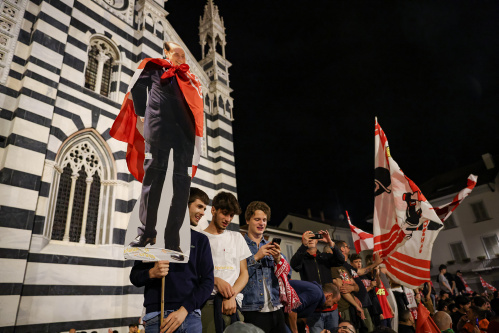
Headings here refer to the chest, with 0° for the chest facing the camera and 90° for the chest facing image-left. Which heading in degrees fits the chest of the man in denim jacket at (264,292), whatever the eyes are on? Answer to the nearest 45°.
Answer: approximately 315°

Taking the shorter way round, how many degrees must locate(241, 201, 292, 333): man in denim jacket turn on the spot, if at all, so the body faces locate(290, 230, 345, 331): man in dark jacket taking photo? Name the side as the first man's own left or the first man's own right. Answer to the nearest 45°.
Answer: approximately 90° to the first man's own left

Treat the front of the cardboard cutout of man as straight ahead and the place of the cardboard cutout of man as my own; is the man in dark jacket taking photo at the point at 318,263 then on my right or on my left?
on my left

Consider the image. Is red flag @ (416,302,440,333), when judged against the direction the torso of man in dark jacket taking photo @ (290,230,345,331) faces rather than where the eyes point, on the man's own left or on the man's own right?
on the man's own left

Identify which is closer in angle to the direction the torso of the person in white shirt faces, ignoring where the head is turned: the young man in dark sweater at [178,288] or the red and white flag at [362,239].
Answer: the young man in dark sweater

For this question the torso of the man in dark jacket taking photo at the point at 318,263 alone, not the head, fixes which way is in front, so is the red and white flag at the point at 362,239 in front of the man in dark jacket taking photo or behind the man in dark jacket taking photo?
behind

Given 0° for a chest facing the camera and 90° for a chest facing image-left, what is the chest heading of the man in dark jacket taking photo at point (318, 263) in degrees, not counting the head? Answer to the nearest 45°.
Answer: approximately 0°

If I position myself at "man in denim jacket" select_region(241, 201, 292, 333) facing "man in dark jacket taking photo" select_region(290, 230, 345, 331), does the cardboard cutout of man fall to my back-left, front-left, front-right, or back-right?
back-left
